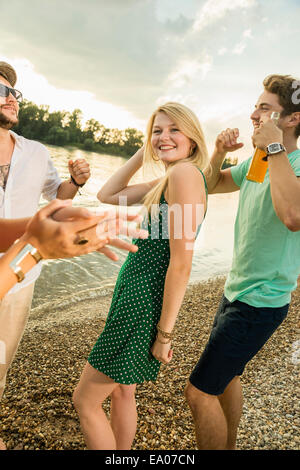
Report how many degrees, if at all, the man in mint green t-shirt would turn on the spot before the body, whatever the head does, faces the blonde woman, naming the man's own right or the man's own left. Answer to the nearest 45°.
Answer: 0° — they already face them

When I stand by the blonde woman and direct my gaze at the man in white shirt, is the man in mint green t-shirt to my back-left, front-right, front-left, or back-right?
back-right

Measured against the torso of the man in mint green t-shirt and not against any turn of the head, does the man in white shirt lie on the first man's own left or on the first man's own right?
on the first man's own right

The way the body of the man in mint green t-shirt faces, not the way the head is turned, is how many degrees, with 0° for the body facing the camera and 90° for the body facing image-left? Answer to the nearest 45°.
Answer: approximately 45°

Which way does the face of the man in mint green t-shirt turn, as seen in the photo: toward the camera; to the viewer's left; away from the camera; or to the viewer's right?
to the viewer's left
